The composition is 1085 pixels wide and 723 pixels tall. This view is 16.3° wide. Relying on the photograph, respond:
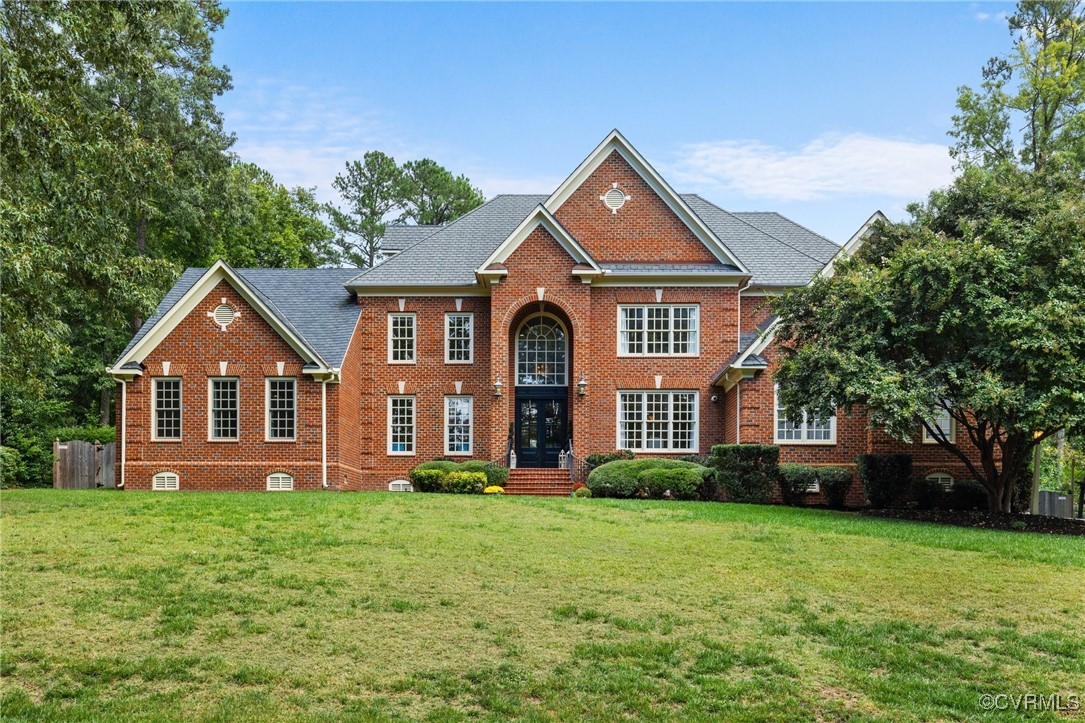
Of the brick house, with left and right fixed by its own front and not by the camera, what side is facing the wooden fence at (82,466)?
right

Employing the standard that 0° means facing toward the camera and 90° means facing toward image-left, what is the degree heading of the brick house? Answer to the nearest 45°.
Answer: approximately 0°

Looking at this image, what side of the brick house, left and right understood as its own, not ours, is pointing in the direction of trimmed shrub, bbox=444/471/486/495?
front
